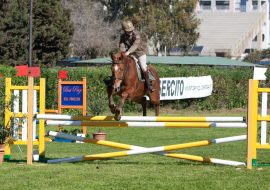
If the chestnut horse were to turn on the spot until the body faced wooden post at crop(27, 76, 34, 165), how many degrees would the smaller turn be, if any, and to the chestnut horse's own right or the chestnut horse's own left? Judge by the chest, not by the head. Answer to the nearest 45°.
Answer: approximately 45° to the chestnut horse's own right

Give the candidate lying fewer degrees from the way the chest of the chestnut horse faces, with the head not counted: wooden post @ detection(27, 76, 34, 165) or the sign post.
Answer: the wooden post

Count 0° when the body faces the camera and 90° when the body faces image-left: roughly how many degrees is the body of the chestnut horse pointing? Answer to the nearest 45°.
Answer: approximately 45°

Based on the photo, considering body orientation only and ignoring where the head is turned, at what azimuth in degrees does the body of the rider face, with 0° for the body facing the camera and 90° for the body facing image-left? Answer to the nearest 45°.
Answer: approximately 45°

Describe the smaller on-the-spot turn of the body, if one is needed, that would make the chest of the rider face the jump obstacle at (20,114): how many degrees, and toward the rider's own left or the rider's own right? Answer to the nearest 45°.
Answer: approximately 45° to the rider's own right

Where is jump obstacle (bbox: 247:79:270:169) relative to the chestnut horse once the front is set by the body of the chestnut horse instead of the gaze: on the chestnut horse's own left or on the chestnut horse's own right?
on the chestnut horse's own left
